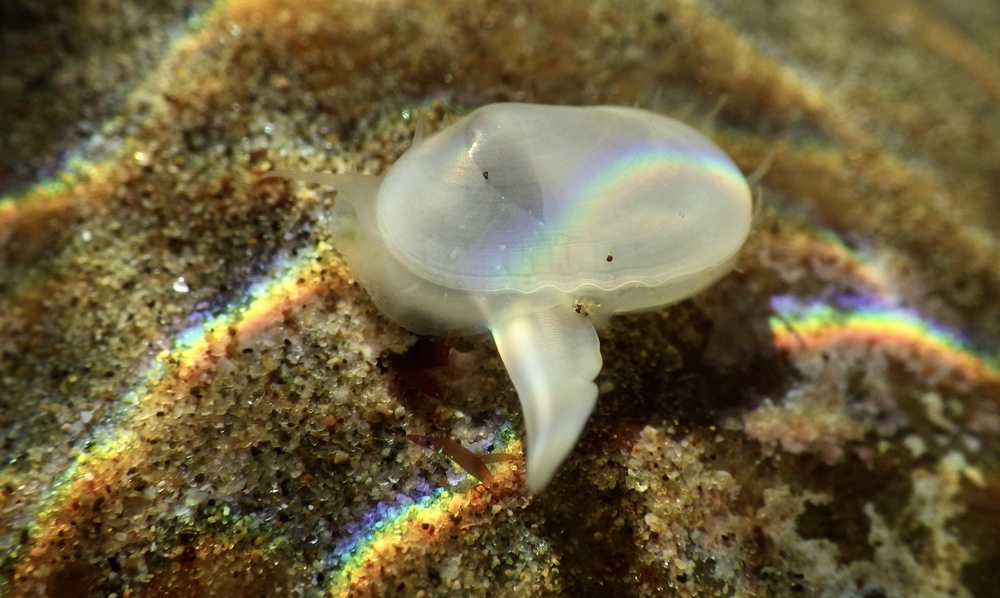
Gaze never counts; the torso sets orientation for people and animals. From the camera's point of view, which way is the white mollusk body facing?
to the viewer's left
